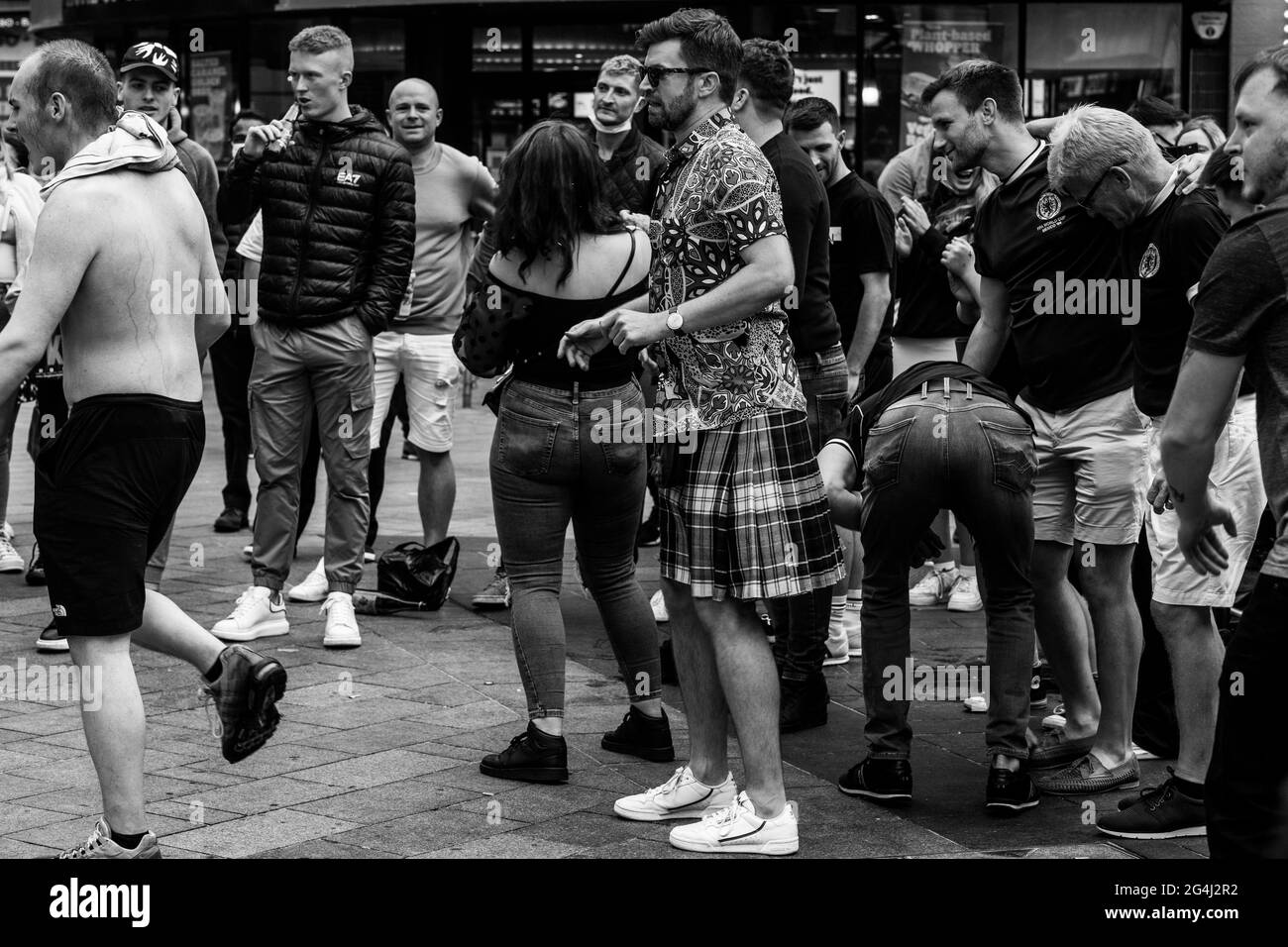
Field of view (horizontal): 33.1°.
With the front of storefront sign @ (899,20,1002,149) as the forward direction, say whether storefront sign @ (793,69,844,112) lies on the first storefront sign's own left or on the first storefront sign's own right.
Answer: on the first storefront sign's own right

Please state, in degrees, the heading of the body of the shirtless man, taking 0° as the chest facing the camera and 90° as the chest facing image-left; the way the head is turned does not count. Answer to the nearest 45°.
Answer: approximately 135°

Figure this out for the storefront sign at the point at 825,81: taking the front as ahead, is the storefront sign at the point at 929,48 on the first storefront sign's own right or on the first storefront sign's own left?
on the first storefront sign's own left

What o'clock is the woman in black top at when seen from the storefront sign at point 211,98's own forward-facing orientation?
The woman in black top is roughly at 12 o'clock from the storefront sign.

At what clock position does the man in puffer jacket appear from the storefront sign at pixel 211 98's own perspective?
The man in puffer jacket is roughly at 12 o'clock from the storefront sign.

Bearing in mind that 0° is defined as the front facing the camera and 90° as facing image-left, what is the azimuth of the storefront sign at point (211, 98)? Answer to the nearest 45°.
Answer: approximately 0°

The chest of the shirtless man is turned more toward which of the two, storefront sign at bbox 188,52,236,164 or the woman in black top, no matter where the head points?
the storefront sign

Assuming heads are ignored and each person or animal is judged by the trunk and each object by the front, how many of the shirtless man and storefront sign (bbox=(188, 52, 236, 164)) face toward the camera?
1

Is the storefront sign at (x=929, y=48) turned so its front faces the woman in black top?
yes

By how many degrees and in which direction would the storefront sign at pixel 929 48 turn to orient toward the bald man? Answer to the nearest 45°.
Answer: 0° — it already faces them

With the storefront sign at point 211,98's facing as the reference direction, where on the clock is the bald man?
The bald man is roughly at 12 o'clock from the storefront sign.
